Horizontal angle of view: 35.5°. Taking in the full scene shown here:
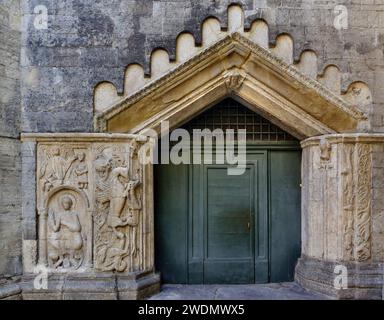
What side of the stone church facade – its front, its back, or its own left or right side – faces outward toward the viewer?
front
